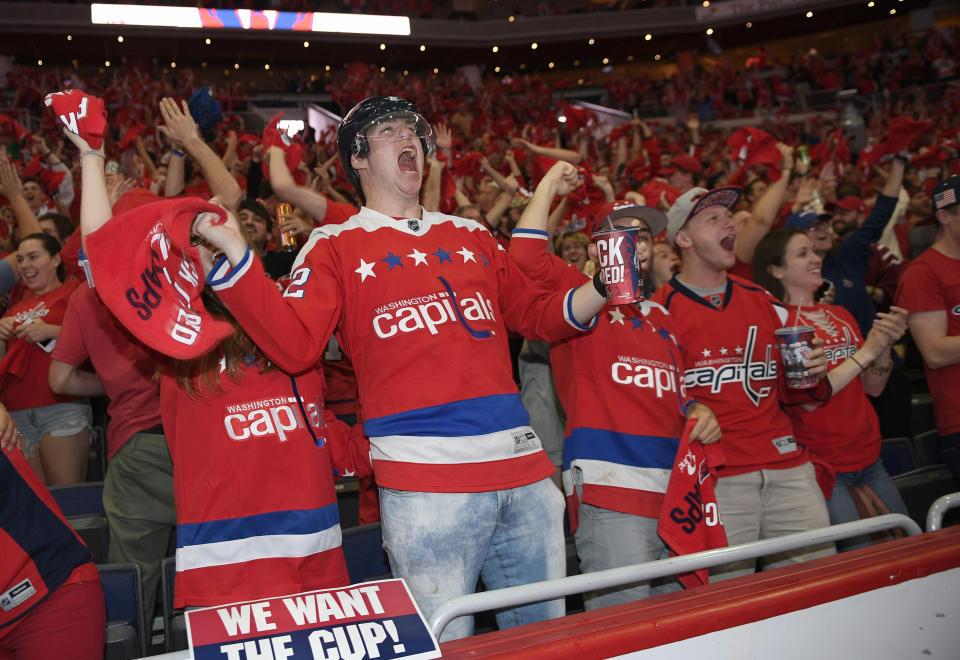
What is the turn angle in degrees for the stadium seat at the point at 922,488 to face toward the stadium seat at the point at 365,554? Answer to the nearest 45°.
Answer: approximately 90° to its right

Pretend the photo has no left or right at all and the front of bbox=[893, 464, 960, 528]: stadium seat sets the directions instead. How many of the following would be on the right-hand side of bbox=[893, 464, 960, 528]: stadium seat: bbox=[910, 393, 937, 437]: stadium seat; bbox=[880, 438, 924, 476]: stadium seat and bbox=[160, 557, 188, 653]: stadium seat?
1

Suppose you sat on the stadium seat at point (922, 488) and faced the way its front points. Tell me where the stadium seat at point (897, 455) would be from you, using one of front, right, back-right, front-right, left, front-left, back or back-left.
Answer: back-left

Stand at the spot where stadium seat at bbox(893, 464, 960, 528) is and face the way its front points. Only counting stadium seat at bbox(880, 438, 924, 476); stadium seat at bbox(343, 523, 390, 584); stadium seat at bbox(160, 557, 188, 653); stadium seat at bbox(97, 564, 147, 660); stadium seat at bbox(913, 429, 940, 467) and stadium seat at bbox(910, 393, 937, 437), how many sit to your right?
3

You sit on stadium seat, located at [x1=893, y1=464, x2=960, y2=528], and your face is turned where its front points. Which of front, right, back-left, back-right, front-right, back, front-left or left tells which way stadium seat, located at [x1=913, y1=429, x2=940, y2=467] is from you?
back-left

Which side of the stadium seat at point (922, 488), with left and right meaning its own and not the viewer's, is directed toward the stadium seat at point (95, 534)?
right

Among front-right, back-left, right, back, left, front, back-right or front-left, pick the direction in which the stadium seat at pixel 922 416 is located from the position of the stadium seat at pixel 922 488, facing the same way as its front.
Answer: back-left

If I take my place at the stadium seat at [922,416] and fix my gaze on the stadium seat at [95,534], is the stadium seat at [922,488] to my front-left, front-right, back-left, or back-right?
front-left

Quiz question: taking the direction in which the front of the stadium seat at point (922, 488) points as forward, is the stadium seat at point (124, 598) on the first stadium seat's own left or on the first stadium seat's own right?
on the first stadium seat's own right

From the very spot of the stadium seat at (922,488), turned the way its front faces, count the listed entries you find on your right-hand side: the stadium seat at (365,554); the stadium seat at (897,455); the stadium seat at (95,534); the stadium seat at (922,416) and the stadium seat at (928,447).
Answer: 2

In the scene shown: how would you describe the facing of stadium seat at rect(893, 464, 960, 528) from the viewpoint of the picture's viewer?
facing the viewer and to the right of the viewer
